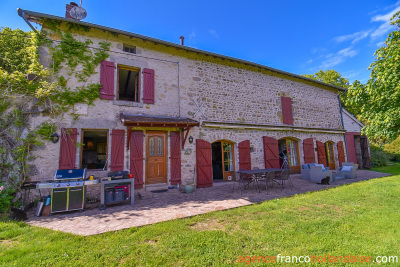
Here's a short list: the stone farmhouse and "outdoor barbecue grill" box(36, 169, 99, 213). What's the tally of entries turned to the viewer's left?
0

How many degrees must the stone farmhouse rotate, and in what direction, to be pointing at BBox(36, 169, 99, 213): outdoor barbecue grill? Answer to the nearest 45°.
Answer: approximately 90° to its right

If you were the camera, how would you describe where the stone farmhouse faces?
facing the viewer and to the right of the viewer

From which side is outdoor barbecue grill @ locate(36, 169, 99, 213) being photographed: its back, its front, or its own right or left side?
front

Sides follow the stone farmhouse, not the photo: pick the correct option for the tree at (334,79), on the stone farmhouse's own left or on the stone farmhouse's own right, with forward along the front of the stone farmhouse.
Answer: on the stone farmhouse's own left

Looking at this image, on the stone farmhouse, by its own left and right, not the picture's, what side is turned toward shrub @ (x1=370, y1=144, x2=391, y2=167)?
left

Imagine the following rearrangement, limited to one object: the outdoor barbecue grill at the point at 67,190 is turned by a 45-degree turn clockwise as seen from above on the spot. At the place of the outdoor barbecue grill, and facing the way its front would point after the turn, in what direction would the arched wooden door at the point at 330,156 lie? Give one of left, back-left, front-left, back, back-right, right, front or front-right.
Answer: back-left

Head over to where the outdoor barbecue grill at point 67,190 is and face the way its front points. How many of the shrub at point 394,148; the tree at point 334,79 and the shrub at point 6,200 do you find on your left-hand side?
2

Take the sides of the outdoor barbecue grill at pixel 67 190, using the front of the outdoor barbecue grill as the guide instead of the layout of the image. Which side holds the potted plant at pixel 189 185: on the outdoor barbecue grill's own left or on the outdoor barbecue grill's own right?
on the outdoor barbecue grill's own left
